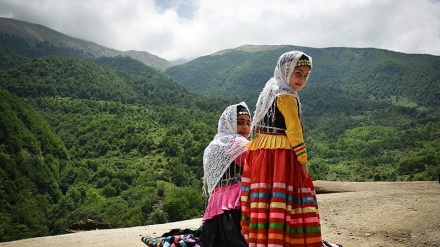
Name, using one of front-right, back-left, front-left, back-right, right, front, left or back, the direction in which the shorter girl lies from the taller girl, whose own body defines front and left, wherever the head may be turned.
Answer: left
